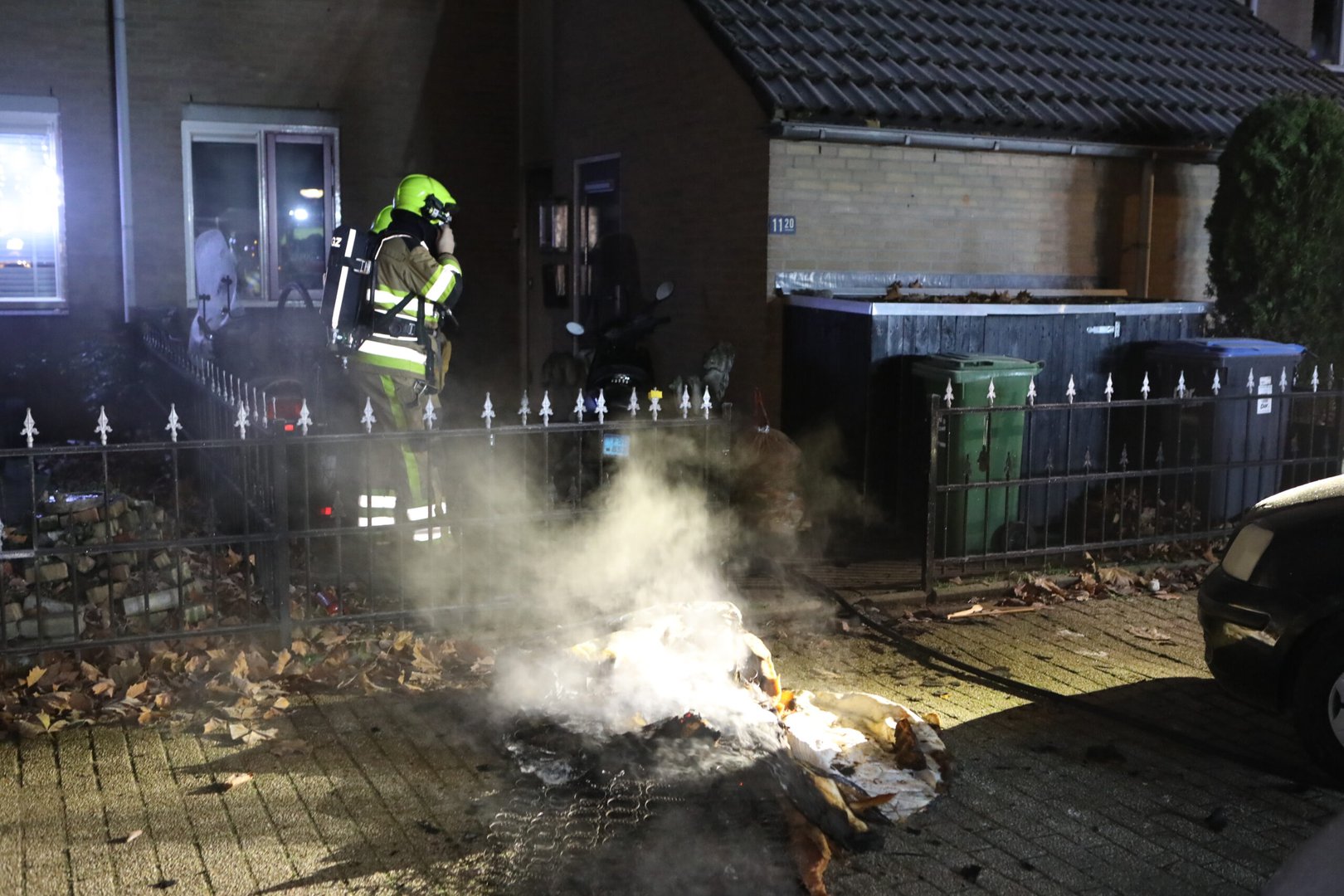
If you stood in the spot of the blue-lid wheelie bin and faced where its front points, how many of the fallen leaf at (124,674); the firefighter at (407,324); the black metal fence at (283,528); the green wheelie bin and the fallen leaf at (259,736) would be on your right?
5

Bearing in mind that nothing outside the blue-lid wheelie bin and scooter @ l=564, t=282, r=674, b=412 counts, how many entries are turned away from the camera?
1

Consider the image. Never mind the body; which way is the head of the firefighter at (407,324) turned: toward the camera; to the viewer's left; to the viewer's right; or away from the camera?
to the viewer's right

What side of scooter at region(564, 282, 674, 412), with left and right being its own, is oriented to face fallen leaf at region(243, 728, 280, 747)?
back

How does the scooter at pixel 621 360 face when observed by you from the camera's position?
facing away from the viewer

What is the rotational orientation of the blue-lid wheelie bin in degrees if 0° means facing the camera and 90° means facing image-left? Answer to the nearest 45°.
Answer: approximately 315°
